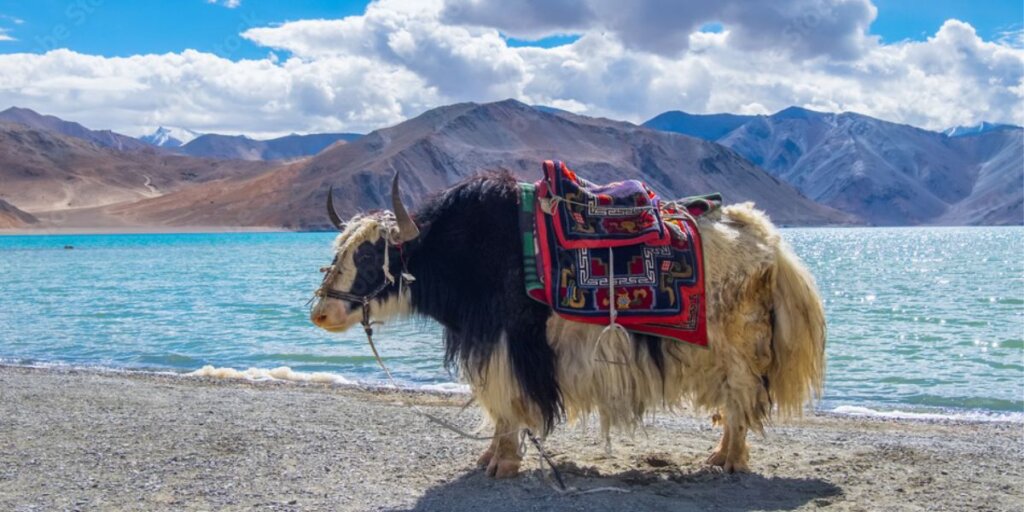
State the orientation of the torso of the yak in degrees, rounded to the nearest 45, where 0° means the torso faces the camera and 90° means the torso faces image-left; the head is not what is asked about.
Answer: approximately 90°
